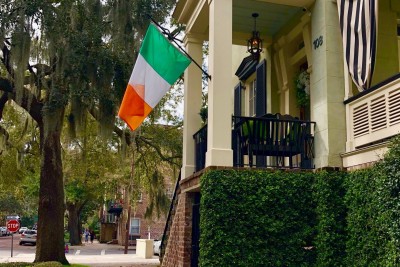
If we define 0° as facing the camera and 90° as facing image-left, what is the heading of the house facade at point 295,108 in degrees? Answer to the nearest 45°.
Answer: approximately 45°

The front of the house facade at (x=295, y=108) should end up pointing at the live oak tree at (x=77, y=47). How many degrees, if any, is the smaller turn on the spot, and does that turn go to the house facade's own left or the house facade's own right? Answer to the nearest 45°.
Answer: approximately 90° to the house facade's own right

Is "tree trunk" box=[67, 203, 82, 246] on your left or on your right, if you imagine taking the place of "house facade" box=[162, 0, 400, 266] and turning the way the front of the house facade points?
on your right
